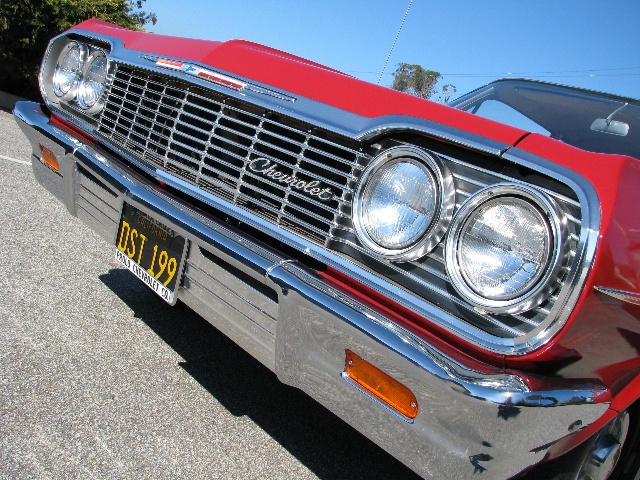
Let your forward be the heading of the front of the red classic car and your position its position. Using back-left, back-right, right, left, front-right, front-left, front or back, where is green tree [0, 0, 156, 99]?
right

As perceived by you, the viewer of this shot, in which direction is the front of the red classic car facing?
facing the viewer and to the left of the viewer
